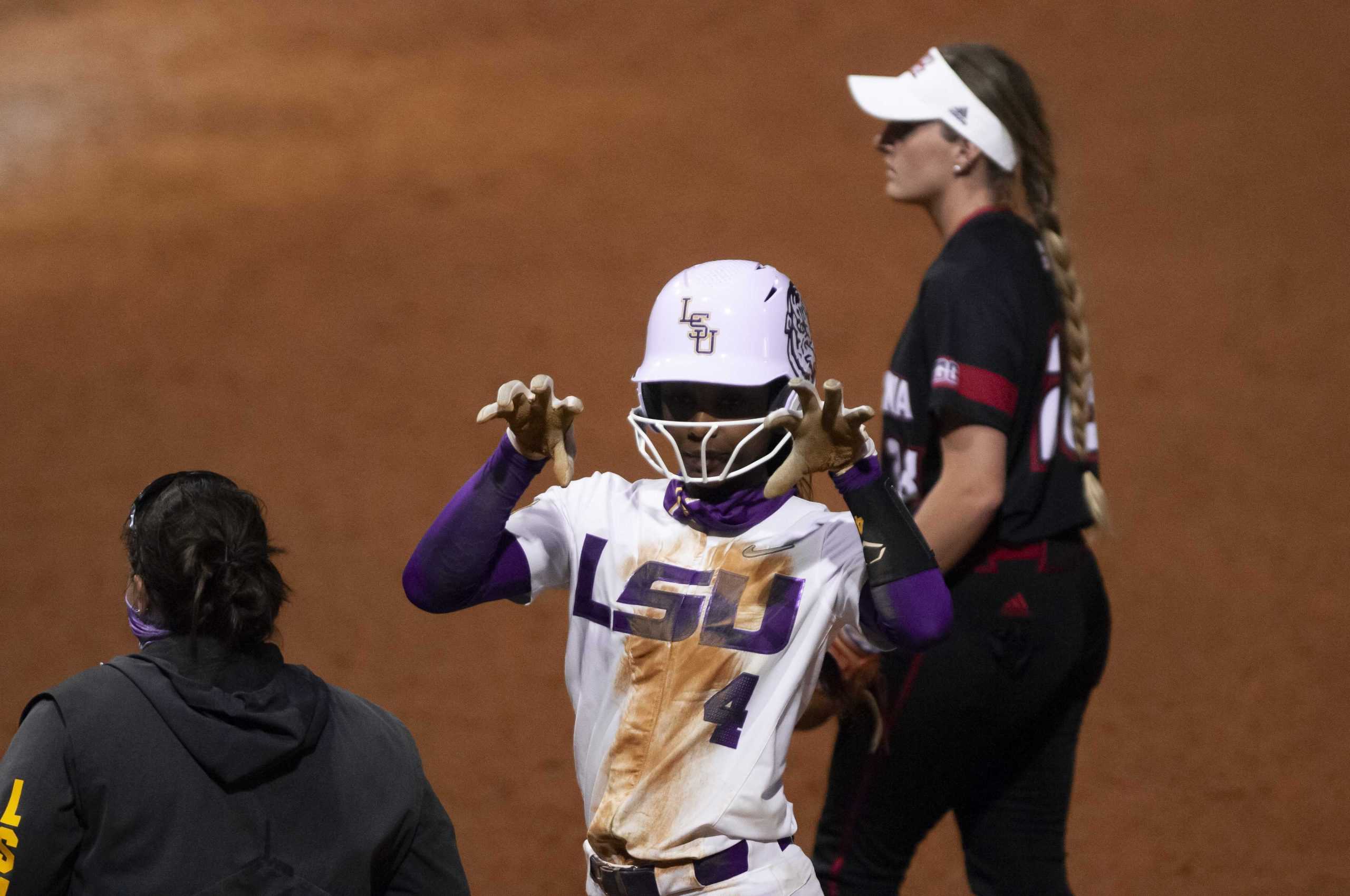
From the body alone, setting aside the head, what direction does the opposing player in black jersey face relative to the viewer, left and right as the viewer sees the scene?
facing to the left of the viewer

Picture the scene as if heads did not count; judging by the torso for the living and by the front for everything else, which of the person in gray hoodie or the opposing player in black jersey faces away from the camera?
the person in gray hoodie

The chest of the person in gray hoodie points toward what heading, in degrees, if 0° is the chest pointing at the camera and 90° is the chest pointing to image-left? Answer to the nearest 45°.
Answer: approximately 180°

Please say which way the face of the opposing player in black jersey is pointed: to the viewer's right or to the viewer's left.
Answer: to the viewer's left

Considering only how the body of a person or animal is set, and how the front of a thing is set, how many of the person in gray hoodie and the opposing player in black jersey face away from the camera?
1

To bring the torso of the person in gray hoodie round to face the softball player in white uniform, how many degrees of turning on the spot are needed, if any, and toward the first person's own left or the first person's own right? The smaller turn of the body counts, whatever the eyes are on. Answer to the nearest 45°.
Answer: approximately 90° to the first person's own right

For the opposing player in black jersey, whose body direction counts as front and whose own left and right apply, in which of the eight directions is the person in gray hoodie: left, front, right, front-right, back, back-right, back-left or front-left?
front-left

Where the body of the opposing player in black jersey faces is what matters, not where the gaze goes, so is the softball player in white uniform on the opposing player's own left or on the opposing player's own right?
on the opposing player's own left
